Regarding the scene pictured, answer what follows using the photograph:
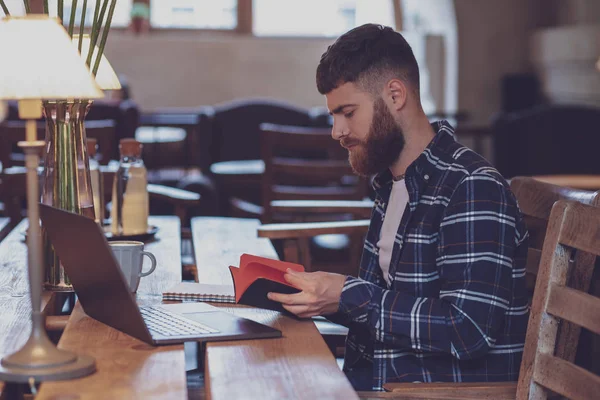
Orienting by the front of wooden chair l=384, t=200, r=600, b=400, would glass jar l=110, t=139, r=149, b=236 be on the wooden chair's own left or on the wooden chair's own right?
on the wooden chair's own right

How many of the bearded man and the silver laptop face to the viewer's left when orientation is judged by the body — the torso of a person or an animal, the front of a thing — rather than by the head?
1

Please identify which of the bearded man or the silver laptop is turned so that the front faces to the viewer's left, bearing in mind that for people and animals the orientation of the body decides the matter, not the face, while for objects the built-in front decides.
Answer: the bearded man

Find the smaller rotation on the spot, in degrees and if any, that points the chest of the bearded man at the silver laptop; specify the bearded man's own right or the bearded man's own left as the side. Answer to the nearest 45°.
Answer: approximately 45° to the bearded man's own left

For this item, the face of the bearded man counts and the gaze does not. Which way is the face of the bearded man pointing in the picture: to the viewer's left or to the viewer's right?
to the viewer's left

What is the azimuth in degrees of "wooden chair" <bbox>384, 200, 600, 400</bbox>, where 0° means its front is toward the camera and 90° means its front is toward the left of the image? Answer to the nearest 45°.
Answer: approximately 45°

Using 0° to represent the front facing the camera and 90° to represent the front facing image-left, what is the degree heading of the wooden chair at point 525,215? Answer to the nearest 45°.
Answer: approximately 45°

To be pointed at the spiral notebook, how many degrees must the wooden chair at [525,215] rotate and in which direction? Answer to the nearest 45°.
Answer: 0° — it already faces it

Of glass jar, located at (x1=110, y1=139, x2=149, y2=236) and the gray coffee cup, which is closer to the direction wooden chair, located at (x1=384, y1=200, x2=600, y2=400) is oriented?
the gray coffee cup

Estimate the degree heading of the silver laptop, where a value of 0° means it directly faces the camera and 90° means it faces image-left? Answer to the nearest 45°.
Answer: approximately 225°

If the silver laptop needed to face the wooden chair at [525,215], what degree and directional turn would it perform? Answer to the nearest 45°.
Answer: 0° — it already faces it

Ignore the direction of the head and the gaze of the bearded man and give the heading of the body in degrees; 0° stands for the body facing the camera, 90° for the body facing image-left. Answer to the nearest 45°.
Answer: approximately 90°

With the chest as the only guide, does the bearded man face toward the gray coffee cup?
yes

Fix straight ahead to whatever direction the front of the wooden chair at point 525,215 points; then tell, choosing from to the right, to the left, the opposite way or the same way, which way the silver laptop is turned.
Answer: the opposite way
